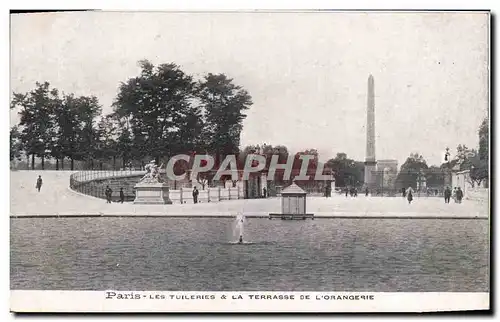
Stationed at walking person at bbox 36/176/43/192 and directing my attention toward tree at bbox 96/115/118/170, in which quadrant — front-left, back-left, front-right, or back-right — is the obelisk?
front-right
